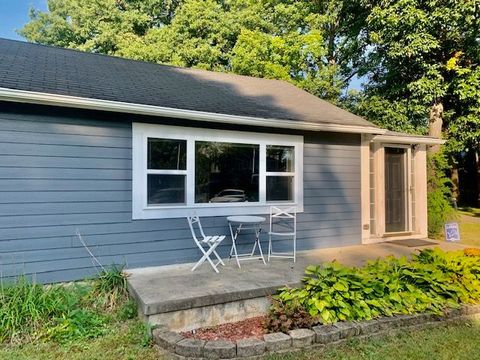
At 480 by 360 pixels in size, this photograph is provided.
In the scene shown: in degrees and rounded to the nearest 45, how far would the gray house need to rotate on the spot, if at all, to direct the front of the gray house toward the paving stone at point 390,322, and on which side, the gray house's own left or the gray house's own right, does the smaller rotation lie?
0° — it already faces it

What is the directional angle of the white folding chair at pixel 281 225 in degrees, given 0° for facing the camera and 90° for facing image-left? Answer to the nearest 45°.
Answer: approximately 0°

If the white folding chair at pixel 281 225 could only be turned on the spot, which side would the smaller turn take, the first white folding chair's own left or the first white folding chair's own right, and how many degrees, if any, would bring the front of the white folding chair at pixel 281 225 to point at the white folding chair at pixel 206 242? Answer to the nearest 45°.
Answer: approximately 45° to the first white folding chair's own right

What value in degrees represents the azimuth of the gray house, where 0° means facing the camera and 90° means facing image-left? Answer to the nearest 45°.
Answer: approximately 315°

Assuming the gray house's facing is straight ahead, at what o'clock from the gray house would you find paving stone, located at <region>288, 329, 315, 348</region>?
The paving stone is roughly at 12 o'clock from the gray house.

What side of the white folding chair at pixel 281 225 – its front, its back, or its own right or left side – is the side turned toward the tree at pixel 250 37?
back

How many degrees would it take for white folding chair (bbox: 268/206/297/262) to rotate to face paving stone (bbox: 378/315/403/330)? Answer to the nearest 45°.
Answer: approximately 45° to its left

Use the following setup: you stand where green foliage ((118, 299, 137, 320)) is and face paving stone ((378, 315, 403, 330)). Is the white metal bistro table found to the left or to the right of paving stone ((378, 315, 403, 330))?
left

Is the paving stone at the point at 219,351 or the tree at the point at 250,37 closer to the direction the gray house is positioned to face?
the paving stone

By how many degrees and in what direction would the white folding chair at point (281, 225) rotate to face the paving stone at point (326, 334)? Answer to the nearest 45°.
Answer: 0° — it already faces it

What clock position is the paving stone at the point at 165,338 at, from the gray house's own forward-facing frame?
The paving stone is roughly at 1 o'clock from the gray house.
